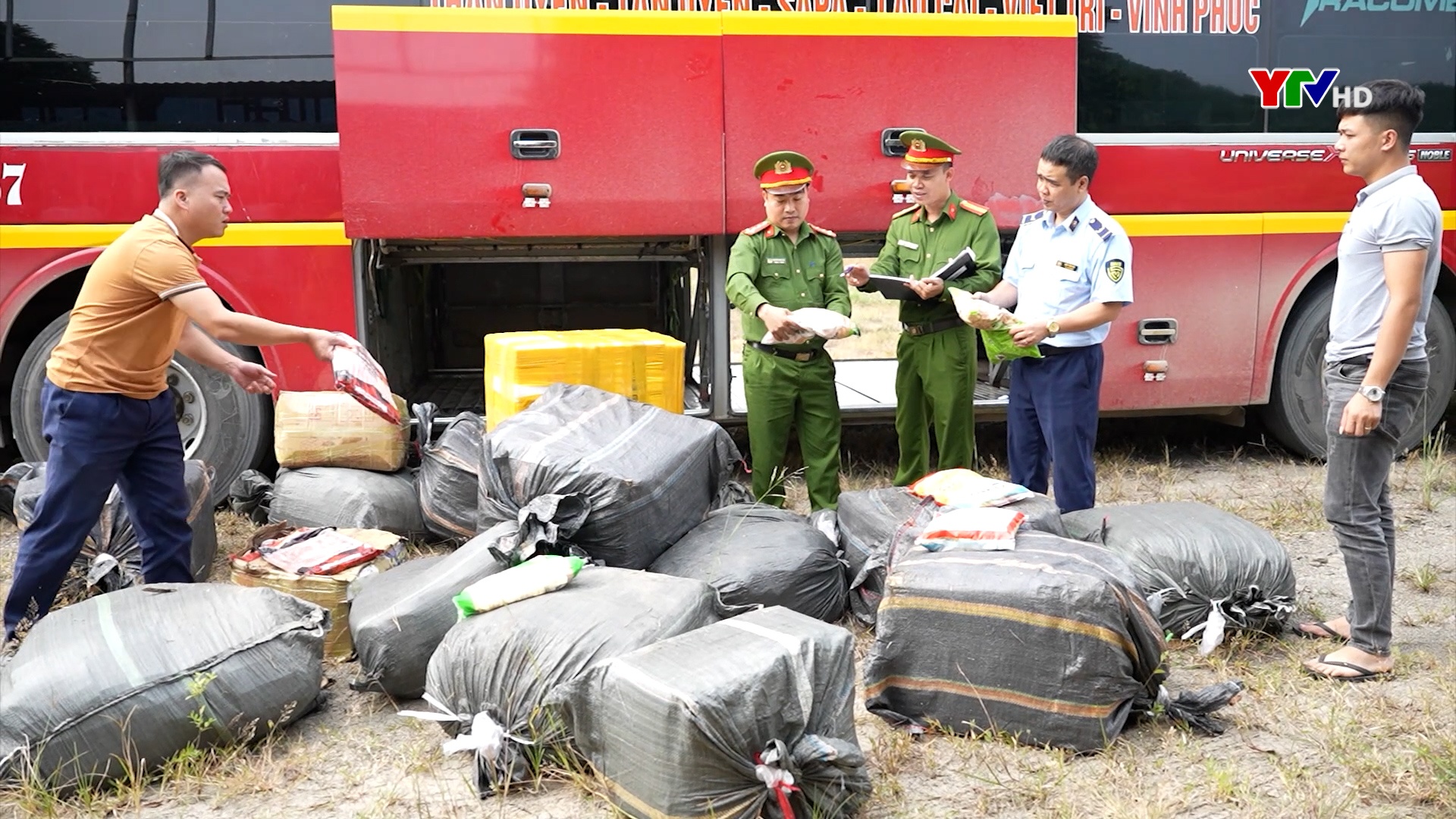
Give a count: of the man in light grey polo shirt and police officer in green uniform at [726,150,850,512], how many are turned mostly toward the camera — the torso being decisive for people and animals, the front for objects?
1

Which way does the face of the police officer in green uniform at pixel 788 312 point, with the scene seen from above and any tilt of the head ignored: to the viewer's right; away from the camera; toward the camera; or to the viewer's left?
toward the camera

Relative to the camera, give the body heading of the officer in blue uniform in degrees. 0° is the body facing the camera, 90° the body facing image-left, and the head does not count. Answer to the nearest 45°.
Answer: approximately 45°

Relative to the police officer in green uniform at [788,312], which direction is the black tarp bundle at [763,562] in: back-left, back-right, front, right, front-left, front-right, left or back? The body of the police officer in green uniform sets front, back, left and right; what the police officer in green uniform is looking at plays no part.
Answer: front

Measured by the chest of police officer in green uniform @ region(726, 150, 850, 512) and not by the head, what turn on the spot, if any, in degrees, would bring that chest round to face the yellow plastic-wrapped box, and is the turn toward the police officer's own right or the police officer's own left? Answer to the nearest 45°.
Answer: approximately 90° to the police officer's own right

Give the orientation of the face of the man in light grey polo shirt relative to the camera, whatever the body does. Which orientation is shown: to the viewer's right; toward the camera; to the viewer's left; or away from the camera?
to the viewer's left

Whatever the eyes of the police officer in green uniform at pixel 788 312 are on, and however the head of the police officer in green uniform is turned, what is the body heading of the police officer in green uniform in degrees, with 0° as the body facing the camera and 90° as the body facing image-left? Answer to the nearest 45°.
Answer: approximately 0°

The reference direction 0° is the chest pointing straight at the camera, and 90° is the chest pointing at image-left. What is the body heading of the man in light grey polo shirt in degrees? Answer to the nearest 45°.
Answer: approximately 90°

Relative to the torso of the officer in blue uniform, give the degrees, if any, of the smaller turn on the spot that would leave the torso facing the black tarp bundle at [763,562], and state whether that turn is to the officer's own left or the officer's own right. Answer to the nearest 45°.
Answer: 0° — they already face it
